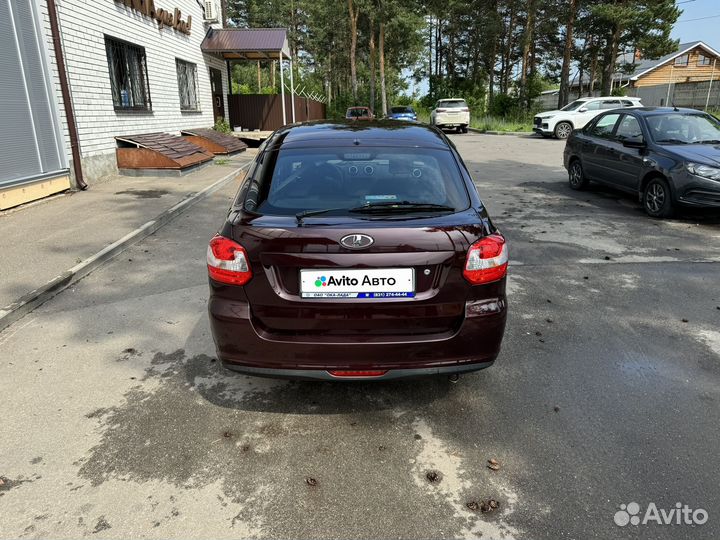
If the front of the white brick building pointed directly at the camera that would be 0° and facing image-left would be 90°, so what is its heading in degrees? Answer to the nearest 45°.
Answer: approximately 315°

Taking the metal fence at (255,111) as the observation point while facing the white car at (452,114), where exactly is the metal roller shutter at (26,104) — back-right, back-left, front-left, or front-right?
back-right

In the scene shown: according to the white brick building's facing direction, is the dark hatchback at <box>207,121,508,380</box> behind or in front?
in front

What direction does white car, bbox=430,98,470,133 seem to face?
away from the camera

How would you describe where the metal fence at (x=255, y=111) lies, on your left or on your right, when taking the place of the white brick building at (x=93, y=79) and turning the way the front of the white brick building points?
on your left

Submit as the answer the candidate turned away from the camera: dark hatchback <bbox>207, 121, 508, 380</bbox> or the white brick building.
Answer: the dark hatchback

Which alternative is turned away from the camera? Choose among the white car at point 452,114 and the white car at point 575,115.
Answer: the white car at point 452,114

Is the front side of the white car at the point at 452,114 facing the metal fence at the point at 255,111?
no

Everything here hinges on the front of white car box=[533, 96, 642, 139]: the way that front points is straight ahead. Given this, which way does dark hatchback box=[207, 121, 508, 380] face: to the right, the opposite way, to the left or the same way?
to the right

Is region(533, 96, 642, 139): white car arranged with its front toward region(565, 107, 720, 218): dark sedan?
no

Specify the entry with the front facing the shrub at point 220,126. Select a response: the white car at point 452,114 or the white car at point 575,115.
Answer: the white car at point 575,115

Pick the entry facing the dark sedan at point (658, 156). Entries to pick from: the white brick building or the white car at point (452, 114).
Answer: the white brick building

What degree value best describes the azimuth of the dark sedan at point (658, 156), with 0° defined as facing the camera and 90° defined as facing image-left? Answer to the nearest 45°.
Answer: approximately 315°

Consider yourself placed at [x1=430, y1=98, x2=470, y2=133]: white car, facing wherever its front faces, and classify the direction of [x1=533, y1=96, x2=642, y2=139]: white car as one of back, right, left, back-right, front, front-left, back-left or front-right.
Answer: back-right

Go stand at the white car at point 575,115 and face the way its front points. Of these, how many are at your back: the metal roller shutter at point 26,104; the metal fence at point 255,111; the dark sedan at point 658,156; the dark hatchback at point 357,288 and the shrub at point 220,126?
0

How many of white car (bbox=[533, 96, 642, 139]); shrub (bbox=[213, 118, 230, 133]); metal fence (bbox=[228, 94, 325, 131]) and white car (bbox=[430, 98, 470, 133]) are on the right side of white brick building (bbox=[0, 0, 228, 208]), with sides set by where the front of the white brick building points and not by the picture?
0

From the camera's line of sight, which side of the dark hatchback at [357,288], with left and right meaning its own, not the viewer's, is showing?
back
